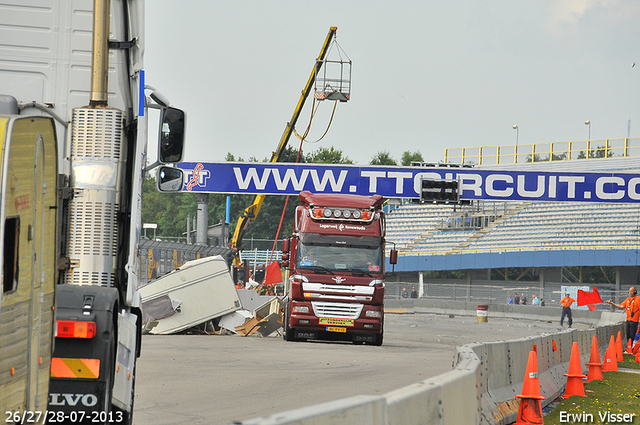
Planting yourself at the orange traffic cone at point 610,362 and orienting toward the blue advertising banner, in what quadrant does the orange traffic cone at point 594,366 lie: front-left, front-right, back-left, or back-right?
back-left

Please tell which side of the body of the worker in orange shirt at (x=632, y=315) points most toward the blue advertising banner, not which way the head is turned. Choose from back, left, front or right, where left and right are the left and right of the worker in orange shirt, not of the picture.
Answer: right

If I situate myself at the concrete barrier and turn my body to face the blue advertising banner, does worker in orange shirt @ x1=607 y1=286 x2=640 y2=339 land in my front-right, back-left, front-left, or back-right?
front-right

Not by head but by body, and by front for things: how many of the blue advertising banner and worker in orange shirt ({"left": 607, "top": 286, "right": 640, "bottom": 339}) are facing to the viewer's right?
0

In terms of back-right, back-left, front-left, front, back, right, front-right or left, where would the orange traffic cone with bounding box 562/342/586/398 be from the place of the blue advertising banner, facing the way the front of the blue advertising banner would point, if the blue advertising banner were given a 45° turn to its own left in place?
front-right

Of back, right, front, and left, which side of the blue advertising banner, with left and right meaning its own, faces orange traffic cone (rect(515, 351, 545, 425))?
front

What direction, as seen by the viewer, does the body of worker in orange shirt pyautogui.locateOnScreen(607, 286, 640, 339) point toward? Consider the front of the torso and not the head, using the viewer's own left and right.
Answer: facing the viewer and to the left of the viewer

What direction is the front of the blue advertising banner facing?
toward the camera

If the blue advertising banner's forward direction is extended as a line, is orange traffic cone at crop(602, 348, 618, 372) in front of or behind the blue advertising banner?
in front

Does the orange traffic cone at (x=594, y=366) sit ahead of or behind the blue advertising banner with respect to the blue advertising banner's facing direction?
ahead
